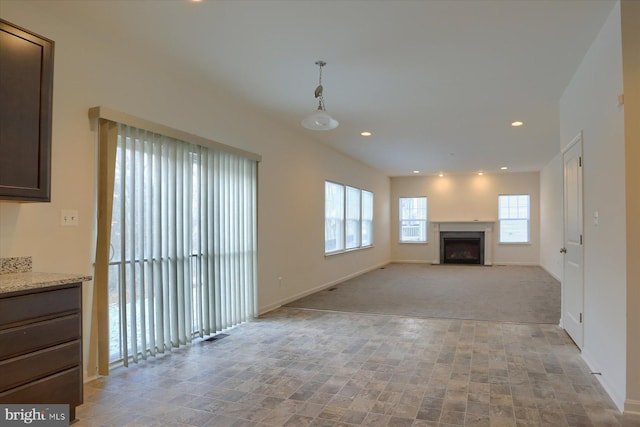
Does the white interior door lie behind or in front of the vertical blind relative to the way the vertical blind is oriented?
in front

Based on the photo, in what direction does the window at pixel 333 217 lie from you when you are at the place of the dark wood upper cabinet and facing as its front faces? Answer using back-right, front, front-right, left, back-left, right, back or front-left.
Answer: left

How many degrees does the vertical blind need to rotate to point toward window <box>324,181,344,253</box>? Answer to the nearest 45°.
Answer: approximately 90° to its left

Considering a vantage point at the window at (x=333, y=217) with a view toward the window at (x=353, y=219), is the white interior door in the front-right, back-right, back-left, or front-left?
back-right

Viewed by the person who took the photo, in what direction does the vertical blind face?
facing the viewer and to the right of the viewer

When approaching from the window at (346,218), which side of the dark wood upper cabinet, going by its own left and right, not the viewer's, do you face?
left

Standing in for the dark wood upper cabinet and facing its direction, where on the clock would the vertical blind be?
The vertical blind is roughly at 9 o'clock from the dark wood upper cabinet.

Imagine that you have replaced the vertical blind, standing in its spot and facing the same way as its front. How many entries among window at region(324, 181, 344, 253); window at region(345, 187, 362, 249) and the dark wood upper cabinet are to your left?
2

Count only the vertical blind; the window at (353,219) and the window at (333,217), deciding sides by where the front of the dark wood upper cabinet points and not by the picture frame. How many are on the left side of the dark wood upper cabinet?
3

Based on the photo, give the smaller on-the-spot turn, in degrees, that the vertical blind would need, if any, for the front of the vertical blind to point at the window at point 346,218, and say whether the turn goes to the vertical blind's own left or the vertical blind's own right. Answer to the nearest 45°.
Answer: approximately 90° to the vertical blind's own left

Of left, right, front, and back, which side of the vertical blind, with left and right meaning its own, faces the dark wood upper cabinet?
right

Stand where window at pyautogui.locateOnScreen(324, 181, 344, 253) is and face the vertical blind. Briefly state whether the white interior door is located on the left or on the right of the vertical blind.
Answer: left

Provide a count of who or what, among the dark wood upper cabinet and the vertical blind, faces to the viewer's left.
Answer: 0

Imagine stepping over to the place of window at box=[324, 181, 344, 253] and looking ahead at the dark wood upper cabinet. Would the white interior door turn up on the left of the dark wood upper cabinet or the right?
left

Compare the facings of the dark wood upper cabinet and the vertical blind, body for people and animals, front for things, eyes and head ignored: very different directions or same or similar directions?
same or similar directions
